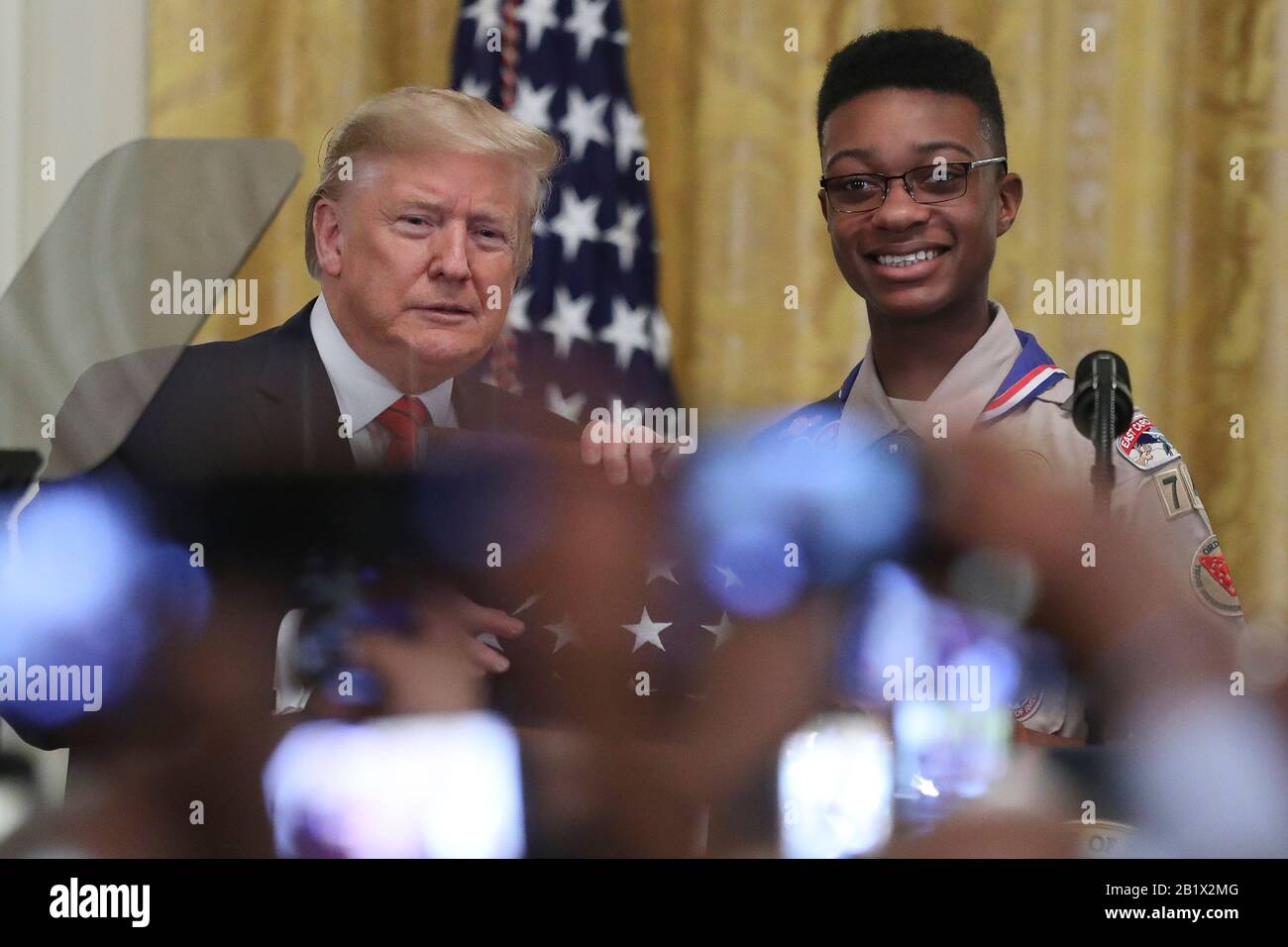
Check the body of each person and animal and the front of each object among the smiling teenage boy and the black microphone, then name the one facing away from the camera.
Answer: the black microphone

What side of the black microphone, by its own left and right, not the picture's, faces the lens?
back

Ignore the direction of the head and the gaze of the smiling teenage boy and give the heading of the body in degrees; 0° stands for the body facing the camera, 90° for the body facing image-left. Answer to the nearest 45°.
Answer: approximately 45°

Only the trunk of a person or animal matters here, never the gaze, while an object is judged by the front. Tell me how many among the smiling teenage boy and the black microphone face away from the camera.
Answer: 1
